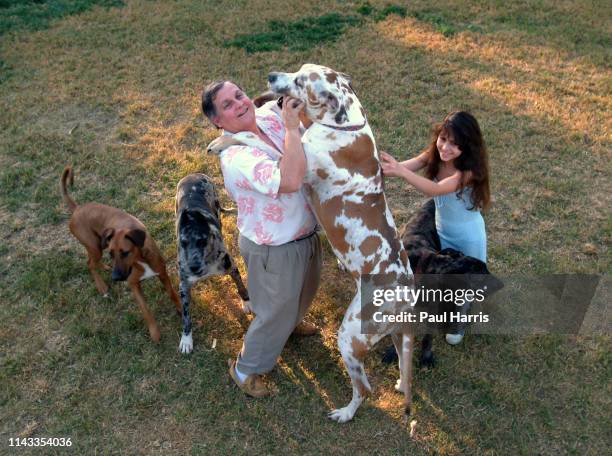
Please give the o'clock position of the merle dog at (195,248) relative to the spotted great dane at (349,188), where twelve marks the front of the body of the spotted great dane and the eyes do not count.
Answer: The merle dog is roughly at 1 o'clock from the spotted great dane.

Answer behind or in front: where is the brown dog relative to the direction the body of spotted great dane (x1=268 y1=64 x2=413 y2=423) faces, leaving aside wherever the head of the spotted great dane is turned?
in front

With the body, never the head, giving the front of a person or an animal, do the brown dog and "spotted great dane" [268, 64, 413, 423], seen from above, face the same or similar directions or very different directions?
very different directions

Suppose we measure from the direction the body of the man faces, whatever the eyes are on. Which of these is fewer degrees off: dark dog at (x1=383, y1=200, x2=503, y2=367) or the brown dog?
the dark dog

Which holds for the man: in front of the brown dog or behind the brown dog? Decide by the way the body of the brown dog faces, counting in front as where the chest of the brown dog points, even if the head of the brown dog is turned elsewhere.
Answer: in front

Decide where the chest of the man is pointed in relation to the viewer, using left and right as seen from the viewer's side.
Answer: facing the viewer and to the right of the viewer

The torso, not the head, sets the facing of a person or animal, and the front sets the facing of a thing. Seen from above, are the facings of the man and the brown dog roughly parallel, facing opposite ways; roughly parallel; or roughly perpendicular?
roughly parallel

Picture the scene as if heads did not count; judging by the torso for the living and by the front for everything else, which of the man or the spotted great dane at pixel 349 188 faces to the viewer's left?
the spotted great dane

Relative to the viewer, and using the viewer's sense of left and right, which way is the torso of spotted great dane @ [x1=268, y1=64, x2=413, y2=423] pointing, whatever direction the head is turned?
facing to the left of the viewer
